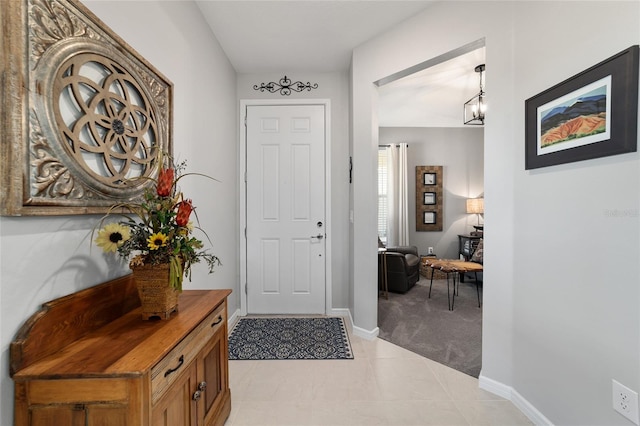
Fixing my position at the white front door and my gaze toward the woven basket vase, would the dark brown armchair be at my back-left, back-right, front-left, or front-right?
back-left

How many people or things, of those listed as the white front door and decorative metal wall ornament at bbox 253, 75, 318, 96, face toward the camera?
2

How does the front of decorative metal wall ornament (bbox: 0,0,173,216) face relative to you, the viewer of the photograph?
facing the viewer and to the right of the viewer

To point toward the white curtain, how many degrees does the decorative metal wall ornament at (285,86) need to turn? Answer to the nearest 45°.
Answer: approximately 135° to its left

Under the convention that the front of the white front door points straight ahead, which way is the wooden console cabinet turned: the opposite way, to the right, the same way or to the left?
to the left

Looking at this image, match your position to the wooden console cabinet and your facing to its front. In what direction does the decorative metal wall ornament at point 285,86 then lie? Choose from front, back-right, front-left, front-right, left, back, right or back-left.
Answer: left

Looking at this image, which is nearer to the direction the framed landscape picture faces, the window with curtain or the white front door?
the white front door

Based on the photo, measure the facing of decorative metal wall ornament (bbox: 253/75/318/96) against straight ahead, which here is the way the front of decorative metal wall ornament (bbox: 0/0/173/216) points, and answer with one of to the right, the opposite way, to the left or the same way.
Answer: to the right

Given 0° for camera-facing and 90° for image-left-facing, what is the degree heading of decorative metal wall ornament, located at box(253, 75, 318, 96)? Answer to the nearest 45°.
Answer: approximately 0°

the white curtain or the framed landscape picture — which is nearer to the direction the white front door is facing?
the framed landscape picture

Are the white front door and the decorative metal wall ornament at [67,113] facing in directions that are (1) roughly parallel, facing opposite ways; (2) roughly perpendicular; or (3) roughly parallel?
roughly perpendicular

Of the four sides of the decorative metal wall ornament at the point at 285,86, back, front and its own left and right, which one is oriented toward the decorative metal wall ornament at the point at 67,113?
front

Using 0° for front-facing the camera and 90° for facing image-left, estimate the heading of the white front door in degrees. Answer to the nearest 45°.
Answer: approximately 0°
